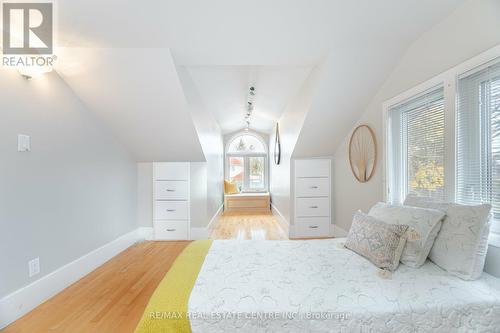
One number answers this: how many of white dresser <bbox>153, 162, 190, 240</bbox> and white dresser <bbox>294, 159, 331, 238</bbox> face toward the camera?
2

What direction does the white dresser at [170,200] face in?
toward the camera

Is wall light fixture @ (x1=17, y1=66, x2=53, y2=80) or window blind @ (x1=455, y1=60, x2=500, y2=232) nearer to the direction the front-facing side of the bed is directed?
the wall light fixture

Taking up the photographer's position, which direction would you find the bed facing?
facing to the left of the viewer

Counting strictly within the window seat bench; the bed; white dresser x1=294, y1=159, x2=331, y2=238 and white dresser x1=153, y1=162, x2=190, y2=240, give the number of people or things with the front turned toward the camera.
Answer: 3

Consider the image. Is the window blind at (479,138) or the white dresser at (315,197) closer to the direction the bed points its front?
the white dresser

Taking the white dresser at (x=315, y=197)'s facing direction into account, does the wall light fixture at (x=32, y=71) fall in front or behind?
in front

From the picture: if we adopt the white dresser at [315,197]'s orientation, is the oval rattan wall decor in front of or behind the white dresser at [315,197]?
in front

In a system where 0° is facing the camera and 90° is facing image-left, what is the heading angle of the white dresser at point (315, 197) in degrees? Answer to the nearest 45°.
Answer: approximately 0°

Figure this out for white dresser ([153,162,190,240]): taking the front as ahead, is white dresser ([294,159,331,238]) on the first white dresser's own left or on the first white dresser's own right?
on the first white dresser's own left

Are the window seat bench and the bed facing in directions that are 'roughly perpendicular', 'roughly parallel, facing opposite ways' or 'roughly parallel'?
roughly perpendicular

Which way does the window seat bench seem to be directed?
toward the camera

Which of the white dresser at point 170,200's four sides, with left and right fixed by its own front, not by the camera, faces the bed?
front

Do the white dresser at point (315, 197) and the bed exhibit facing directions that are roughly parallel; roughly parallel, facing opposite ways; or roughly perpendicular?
roughly perpendicular

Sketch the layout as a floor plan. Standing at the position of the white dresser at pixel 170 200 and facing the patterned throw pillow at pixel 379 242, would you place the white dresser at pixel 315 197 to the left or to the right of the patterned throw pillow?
left
